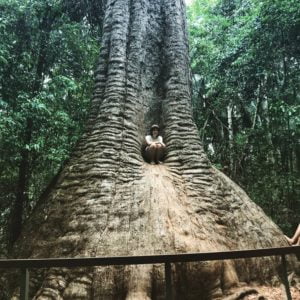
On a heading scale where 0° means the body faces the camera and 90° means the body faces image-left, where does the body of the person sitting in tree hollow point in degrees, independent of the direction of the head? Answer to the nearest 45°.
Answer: approximately 0°

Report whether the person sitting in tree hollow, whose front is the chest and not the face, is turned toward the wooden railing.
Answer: yes
